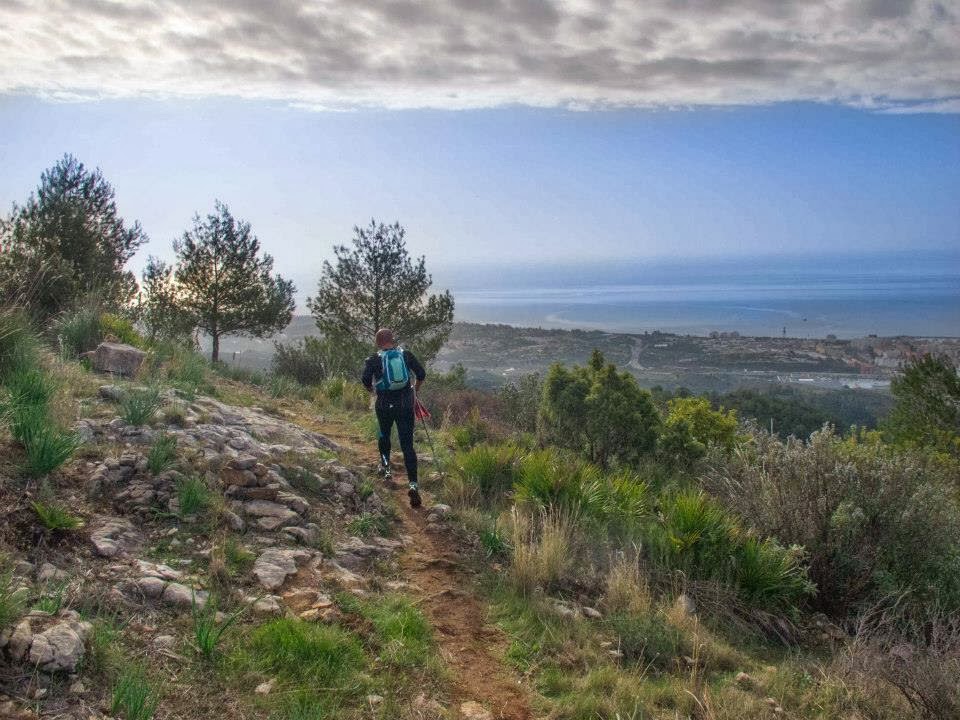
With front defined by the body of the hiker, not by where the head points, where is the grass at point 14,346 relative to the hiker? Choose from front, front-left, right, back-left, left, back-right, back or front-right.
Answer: left

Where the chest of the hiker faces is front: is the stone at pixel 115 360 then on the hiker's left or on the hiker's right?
on the hiker's left

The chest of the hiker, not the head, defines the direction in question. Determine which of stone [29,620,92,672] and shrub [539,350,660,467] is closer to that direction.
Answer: the shrub

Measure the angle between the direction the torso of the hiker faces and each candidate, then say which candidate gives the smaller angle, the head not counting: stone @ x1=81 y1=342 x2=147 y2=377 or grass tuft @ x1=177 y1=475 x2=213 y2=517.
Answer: the stone

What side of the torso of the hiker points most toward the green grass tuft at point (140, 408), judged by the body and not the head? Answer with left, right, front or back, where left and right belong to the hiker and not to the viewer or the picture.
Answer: left

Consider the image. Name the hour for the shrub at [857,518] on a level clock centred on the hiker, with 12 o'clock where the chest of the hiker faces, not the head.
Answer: The shrub is roughly at 4 o'clock from the hiker.

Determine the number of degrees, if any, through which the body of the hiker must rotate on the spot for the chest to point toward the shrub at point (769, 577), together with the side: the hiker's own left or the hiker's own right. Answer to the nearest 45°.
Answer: approximately 135° to the hiker's own right

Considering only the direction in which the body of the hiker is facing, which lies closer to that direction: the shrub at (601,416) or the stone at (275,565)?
the shrub

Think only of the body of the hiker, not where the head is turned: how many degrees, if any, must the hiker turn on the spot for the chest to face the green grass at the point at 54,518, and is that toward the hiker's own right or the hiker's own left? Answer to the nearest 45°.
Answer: approximately 135° to the hiker's own left

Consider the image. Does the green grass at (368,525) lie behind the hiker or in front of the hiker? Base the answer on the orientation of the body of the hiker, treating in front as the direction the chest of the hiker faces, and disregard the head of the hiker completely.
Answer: behind

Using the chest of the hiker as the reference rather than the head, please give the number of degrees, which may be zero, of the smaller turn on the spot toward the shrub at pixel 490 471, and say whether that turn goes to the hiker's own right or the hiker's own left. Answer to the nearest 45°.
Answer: approximately 90° to the hiker's own right

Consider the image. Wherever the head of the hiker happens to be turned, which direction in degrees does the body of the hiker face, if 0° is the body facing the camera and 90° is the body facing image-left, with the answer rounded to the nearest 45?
approximately 180°
